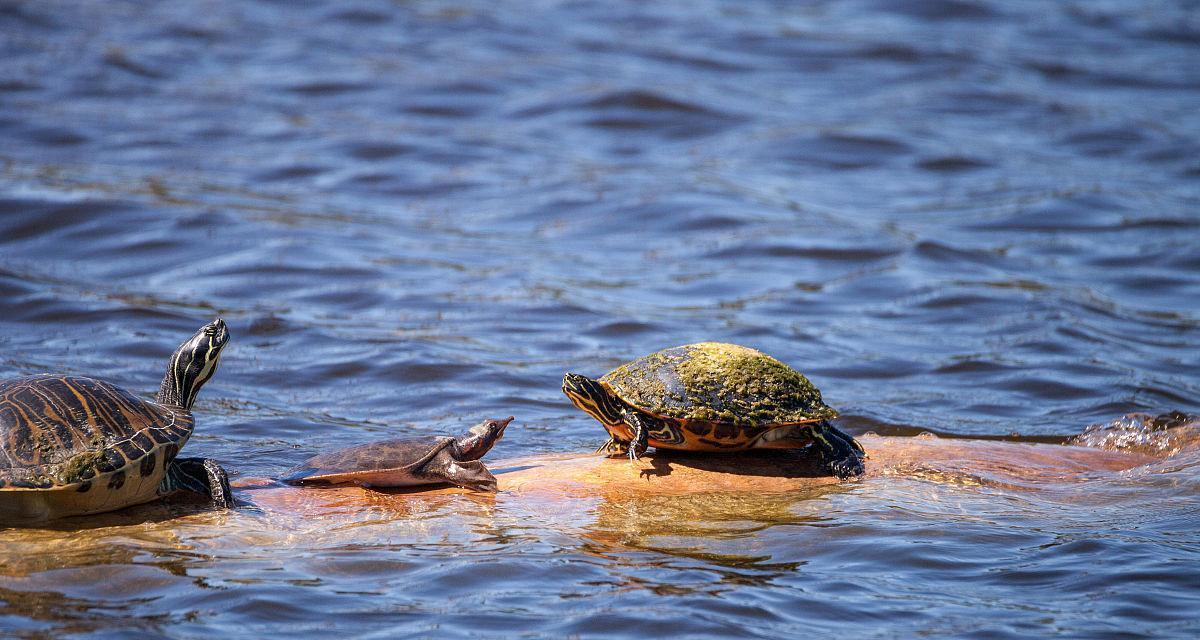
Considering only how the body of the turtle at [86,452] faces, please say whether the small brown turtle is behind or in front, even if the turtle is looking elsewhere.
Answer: in front

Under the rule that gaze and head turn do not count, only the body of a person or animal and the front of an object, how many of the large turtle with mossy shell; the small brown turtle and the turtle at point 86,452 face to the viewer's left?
1

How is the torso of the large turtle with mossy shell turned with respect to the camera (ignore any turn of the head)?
to the viewer's left

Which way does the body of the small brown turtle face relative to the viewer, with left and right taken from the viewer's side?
facing to the right of the viewer

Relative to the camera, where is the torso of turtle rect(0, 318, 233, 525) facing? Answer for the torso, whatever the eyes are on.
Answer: to the viewer's right

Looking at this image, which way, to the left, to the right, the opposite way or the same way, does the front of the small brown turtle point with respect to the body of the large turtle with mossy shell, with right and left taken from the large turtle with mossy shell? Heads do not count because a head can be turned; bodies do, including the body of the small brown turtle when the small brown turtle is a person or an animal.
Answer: the opposite way

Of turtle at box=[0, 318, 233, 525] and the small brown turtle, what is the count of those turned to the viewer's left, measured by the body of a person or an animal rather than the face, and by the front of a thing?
0

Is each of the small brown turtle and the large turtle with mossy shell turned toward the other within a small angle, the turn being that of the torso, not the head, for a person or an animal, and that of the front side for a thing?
yes

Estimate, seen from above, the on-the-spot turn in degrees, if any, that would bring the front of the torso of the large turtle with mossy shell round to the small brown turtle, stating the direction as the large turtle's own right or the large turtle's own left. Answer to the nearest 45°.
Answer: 0° — it already faces it

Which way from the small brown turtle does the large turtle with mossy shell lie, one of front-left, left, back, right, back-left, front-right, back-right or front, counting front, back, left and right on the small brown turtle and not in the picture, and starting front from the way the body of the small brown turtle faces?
front
